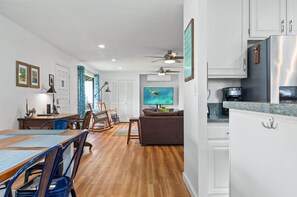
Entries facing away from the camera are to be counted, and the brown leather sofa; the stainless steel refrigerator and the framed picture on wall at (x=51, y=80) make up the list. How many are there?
1

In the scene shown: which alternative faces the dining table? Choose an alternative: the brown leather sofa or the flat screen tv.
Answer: the flat screen tv

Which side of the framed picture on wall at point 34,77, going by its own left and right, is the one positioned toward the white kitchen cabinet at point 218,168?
front

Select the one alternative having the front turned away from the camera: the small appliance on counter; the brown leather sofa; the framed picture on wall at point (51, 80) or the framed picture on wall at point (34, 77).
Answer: the brown leather sofa

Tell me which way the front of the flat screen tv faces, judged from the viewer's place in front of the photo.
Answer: facing the viewer

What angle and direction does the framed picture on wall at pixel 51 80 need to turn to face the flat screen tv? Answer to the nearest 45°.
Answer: approximately 90° to its left

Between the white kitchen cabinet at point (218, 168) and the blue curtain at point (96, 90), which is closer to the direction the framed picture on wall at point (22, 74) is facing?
the white kitchen cabinet

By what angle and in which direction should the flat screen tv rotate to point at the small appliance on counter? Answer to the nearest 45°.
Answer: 0° — it already faces it

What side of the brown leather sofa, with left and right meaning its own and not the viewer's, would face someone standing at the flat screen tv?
front
